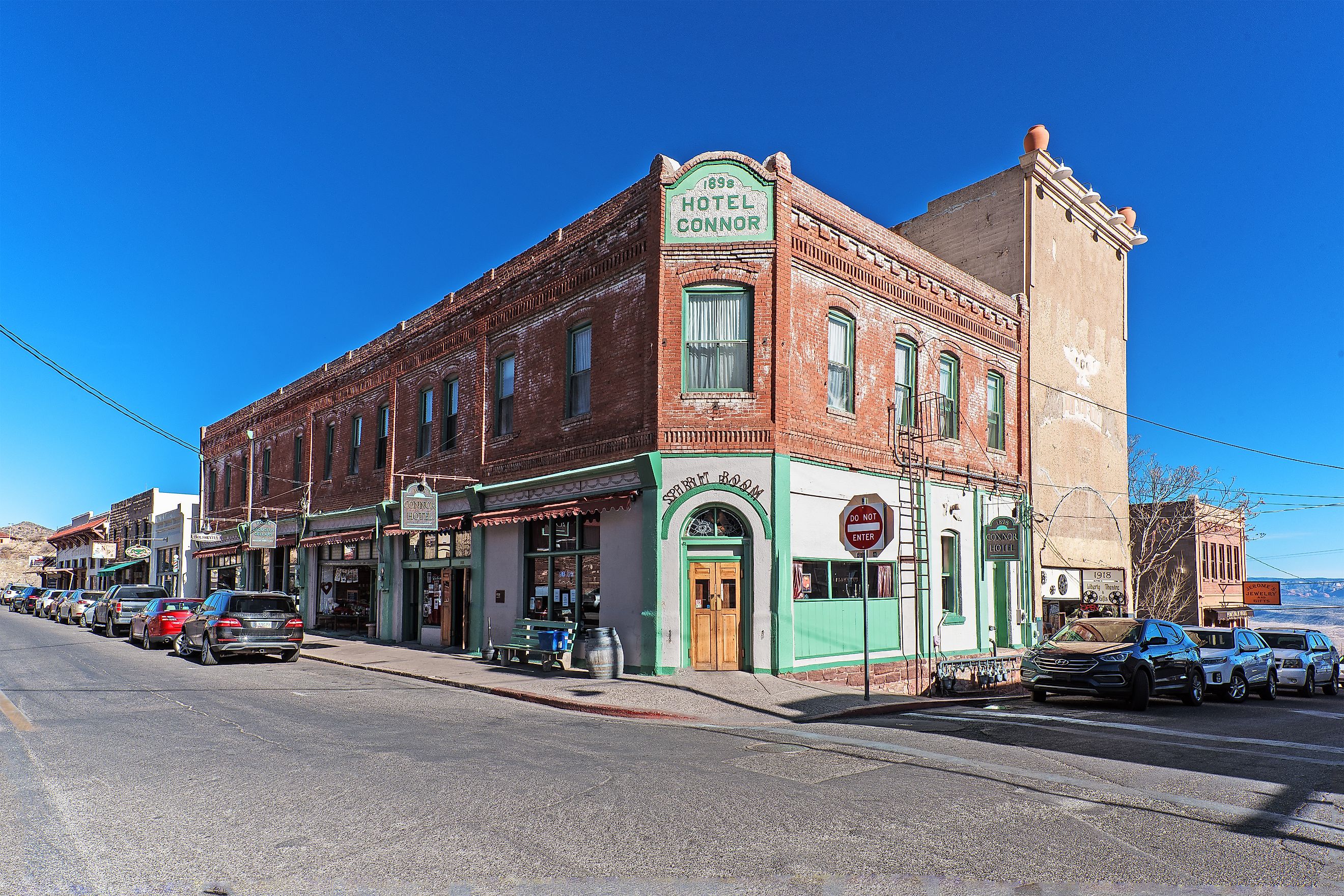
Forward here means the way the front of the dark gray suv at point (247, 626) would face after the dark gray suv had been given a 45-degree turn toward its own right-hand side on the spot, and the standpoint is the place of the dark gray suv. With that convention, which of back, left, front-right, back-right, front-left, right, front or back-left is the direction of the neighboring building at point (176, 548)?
front

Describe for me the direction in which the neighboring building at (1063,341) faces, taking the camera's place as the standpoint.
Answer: facing the viewer and to the right of the viewer

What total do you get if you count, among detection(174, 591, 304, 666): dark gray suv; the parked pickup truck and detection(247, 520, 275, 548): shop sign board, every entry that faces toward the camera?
1

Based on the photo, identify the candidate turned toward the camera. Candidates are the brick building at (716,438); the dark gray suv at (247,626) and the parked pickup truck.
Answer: the brick building

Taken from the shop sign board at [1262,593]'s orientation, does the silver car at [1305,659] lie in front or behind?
in front

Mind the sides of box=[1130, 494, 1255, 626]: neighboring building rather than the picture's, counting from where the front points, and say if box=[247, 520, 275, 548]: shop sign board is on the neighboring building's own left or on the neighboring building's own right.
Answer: on the neighboring building's own right

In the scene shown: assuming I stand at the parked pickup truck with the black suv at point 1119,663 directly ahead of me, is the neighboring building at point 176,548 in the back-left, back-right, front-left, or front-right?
back-left

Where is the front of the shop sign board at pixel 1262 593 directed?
toward the camera

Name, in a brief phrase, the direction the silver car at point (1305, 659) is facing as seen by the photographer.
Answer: facing the viewer and to the left of the viewer

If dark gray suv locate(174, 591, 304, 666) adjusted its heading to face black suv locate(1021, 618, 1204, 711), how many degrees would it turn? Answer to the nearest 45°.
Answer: approximately 180°

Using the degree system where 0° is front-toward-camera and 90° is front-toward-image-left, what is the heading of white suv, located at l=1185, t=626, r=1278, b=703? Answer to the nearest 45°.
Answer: approximately 45°

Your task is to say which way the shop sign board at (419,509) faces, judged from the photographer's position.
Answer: facing the viewer

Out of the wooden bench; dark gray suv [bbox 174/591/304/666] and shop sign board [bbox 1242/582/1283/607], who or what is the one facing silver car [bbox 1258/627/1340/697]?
the shop sign board

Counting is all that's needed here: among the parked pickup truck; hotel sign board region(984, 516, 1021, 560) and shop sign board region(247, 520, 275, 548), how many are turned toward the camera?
2

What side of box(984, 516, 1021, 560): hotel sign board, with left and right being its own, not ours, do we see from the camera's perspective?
front

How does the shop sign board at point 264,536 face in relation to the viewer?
toward the camera

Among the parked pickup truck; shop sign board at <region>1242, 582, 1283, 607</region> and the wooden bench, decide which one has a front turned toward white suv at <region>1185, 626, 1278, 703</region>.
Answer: the shop sign board
